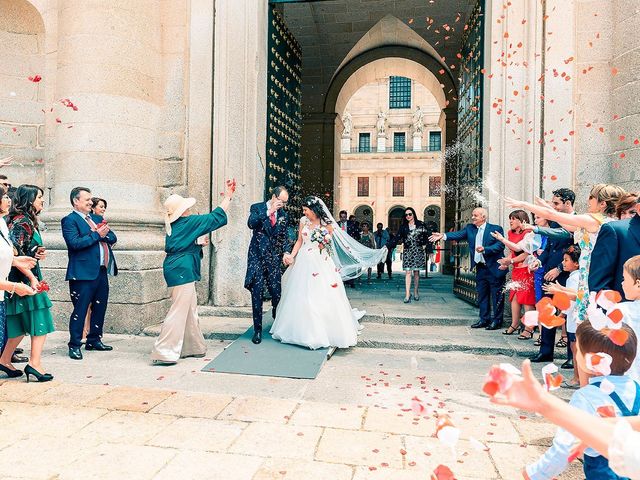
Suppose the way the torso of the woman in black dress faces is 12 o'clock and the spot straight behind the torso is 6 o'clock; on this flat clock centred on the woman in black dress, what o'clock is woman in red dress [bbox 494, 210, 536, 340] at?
The woman in red dress is roughly at 11 o'clock from the woman in black dress.

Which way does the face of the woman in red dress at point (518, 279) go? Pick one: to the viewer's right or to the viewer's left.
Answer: to the viewer's left

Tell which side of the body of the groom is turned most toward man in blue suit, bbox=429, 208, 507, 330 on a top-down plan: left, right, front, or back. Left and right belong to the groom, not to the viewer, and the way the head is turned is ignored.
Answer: left

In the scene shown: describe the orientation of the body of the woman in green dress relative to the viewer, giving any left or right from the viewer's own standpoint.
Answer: facing to the right of the viewer

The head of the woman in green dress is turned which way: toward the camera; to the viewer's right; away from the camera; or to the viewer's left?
to the viewer's right

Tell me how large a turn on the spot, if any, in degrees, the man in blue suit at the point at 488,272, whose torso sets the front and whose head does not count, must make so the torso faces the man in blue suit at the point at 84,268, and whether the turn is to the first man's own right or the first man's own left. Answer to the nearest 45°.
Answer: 0° — they already face them

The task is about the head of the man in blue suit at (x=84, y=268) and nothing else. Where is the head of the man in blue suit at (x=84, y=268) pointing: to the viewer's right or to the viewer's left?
to the viewer's right
